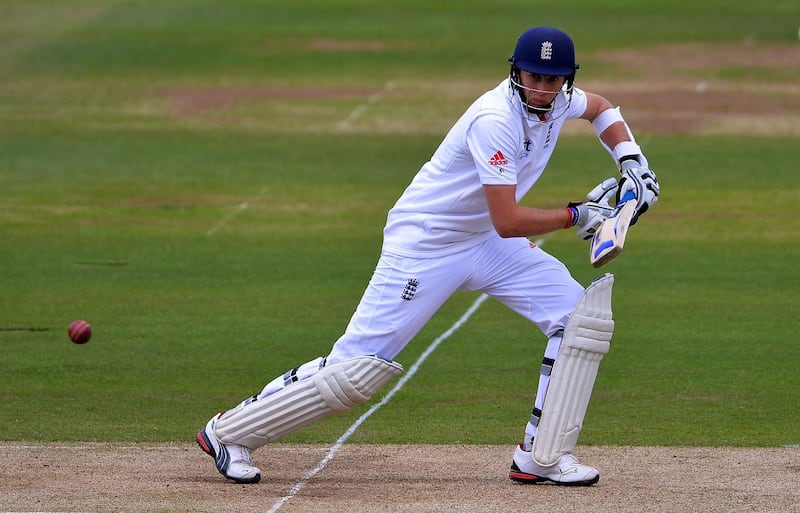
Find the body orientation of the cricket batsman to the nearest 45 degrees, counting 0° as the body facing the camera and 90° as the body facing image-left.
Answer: approximately 315°
